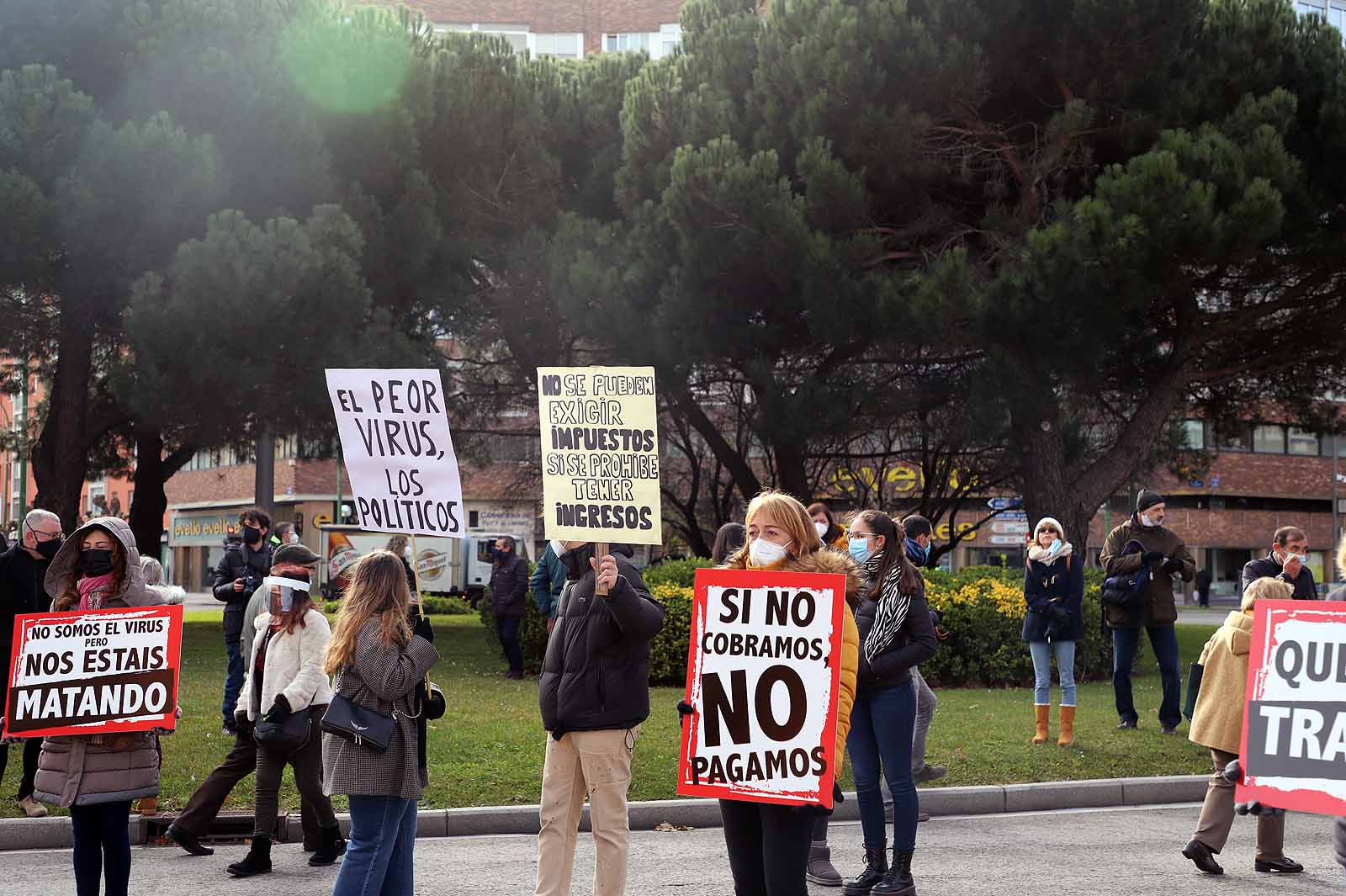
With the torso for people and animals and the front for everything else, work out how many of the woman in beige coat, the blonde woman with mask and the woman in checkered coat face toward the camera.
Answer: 1

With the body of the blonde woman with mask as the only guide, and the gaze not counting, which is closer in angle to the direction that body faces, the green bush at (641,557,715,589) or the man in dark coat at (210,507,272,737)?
the man in dark coat

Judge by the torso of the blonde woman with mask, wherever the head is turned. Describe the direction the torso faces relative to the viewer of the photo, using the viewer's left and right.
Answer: facing the viewer

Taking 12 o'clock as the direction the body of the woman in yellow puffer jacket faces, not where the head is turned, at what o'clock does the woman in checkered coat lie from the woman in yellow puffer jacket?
The woman in checkered coat is roughly at 2 o'clock from the woman in yellow puffer jacket.

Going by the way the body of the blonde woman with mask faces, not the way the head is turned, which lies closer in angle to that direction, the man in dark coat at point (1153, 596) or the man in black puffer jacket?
the man in black puffer jacket

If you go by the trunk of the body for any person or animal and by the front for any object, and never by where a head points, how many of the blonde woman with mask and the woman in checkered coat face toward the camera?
1
